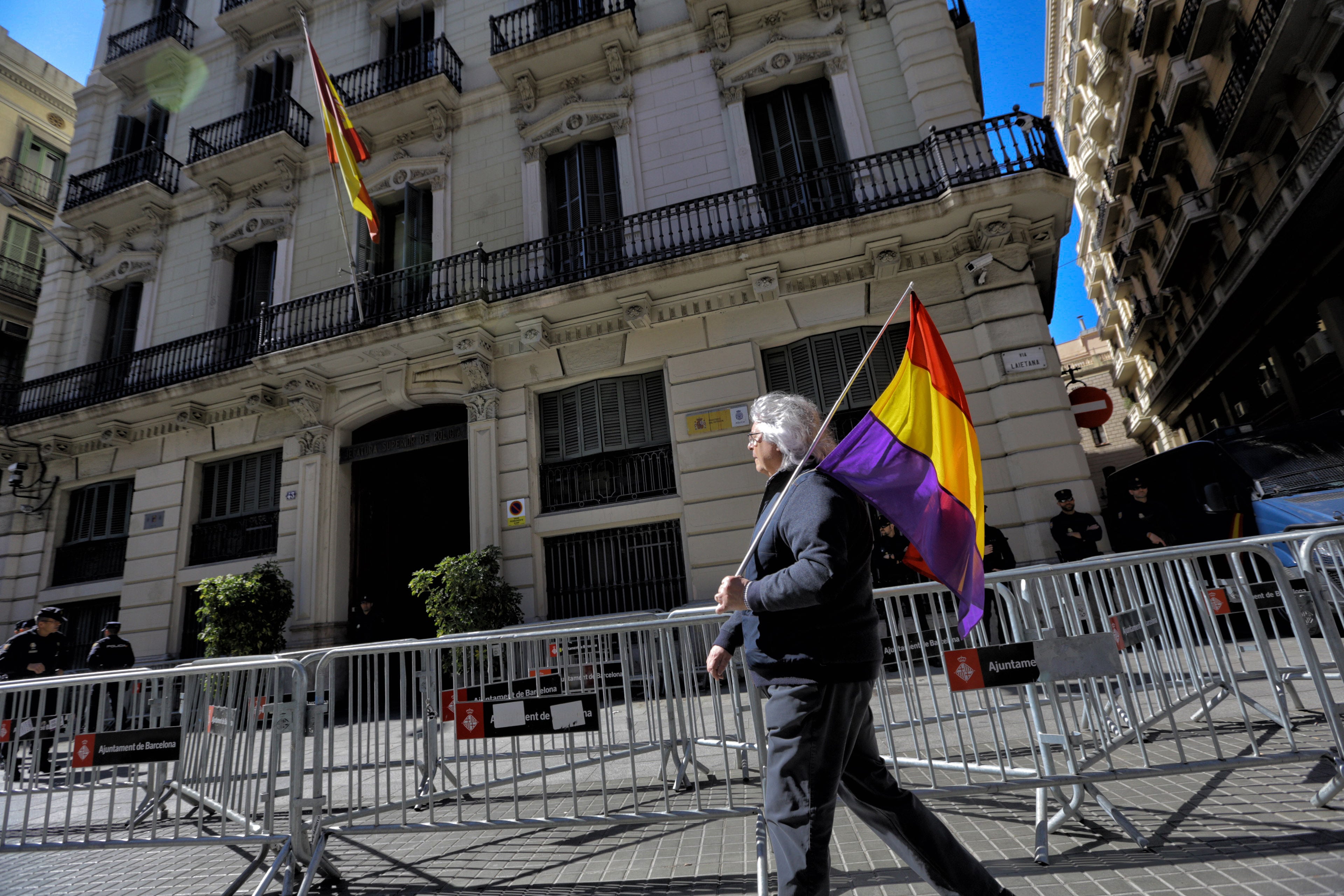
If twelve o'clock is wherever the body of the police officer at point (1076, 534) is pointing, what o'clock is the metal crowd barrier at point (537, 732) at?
The metal crowd barrier is roughly at 1 o'clock from the police officer.

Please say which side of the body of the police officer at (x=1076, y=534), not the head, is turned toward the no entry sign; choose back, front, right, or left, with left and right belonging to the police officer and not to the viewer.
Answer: back

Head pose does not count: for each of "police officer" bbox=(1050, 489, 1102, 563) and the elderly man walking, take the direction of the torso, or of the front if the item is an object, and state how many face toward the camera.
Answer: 1

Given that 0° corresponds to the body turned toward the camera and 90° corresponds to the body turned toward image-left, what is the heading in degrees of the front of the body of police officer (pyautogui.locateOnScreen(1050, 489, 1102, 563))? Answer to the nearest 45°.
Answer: approximately 0°

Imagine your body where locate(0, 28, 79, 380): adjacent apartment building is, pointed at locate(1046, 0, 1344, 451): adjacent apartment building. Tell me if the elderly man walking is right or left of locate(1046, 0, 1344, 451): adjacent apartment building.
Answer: right

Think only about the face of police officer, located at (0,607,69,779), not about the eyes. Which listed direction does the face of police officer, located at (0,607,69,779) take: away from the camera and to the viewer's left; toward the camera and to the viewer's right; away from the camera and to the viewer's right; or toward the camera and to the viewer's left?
toward the camera and to the viewer's right

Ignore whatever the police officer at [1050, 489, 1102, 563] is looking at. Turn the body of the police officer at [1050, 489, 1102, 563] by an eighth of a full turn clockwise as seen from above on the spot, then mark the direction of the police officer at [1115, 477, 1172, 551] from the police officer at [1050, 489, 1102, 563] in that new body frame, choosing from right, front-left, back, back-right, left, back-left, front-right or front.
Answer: back

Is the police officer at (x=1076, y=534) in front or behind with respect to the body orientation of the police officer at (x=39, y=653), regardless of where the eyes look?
in front

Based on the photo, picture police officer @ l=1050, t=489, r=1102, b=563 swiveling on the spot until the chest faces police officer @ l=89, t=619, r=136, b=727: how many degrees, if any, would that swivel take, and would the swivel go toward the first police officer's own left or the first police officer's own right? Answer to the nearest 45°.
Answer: approximately 45° to the first police officer's own right
